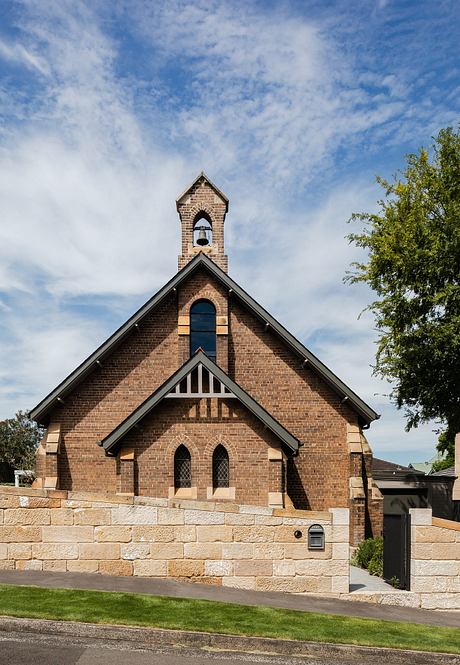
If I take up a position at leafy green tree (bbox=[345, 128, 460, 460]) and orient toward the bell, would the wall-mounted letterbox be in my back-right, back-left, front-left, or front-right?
front-left

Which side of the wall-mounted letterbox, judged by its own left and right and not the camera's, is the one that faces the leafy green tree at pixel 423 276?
back

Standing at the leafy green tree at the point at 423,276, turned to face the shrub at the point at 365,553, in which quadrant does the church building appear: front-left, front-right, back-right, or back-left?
front-right

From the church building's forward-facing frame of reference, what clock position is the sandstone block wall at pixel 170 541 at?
The sandstone block wall is roughly at 12 o'clock from the church building.

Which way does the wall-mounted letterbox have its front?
toward the camera

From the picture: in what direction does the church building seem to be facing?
toward the camera

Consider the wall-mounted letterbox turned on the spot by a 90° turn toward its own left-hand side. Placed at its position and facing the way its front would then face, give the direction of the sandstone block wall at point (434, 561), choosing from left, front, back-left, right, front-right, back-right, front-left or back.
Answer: front

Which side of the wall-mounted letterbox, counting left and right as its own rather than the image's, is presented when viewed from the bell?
back
